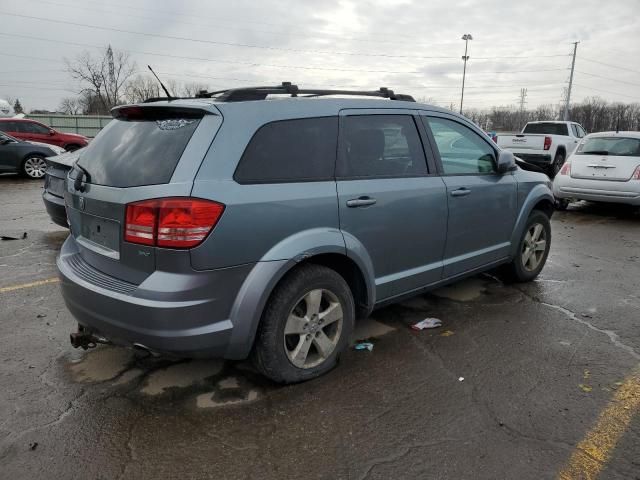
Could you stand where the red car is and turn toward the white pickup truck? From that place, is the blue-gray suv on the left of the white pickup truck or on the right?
right

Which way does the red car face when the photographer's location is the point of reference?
facing to the right of the viewer

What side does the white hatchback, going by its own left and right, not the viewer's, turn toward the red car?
left

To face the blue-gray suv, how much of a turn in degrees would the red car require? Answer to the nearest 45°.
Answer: approximately 90° to its right

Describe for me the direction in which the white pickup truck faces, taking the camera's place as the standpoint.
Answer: facing away from the viewer and to the right of the viewer

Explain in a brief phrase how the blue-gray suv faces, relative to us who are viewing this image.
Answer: facing away from the viewer and to the right of the viewer

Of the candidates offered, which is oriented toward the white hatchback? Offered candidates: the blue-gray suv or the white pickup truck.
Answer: the blue-gray suv

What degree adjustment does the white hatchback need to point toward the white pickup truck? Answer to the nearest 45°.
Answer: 0° — it already faces it

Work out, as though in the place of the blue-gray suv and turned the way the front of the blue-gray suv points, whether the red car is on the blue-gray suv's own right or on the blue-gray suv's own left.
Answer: on the blue-gray suv's own left

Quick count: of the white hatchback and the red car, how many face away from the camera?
1

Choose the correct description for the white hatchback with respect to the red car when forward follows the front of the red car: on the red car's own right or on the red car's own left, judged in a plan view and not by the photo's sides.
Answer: on the red car's own right

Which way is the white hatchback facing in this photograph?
away from the camera

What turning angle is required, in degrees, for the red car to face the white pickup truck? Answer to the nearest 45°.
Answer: approximately 45° to its right

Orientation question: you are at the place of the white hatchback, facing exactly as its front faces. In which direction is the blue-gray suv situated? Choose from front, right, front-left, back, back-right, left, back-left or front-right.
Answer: back

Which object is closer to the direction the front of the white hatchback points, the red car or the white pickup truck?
the white pickup truck
